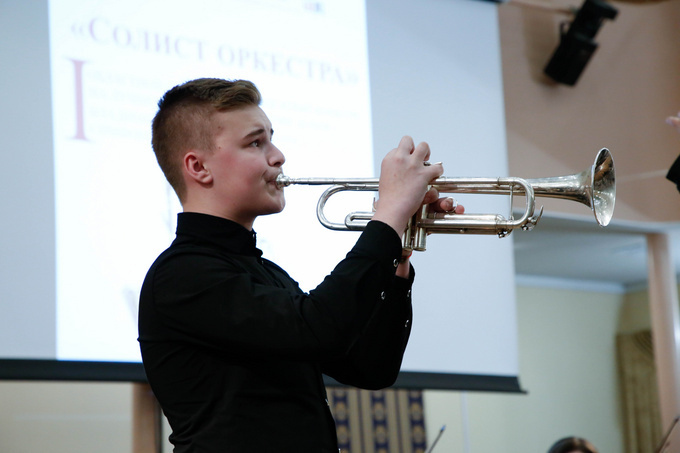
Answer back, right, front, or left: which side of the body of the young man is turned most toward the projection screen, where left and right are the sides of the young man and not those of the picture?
left

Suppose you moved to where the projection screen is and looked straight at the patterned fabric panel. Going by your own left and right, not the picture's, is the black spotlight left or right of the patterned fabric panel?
right

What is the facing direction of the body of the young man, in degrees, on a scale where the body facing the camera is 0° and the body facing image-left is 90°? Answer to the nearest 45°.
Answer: approximately 270°

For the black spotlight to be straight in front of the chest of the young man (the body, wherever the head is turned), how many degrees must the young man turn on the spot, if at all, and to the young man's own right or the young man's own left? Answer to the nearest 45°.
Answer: approximately 45° to the young man's own left

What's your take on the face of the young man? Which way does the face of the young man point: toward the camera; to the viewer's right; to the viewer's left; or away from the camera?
to the viewer's right

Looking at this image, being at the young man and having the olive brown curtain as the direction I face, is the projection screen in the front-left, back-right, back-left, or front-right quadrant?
front-left
